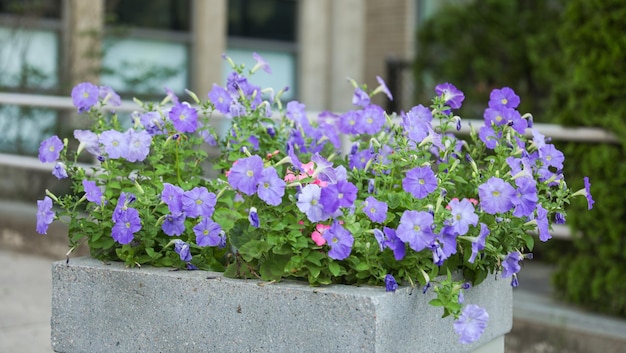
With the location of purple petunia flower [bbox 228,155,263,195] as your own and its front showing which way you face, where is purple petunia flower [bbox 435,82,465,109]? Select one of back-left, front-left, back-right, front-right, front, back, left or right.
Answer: back-left

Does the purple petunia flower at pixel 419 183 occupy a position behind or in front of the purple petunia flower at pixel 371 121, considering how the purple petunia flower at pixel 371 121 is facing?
in front

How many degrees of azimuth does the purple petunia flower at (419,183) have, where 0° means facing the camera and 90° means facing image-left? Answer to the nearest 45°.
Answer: approximately 0°

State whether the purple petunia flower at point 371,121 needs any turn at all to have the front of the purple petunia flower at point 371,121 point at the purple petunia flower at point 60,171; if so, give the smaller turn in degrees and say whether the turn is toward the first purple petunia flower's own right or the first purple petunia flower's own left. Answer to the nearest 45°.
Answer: approximately 45° to the first purple petunia flower's own right

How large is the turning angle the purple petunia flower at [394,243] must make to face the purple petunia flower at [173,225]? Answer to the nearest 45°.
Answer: approximately 45° to its right

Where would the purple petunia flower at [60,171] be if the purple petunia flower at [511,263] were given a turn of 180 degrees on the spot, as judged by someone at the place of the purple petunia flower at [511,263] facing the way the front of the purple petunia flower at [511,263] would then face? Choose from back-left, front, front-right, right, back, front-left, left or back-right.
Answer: front-left

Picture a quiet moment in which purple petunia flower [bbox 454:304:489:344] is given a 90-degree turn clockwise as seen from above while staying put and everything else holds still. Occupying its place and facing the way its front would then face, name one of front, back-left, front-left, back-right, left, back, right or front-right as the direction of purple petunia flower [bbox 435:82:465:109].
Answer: right

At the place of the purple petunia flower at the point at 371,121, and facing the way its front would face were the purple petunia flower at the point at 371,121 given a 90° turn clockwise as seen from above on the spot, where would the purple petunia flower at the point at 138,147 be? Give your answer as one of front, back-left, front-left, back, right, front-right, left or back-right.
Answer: front-left

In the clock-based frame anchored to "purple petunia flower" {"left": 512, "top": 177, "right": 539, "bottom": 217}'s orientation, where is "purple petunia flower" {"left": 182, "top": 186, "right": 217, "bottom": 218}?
"purple petunia flower" {"left": 182, "top": 186, "right": 217, "bottom": 218} is roughly at 4 o'clock from "purple petunia flower" {"left": 512, "top": 177, "right": 539, "bottom": 217}.

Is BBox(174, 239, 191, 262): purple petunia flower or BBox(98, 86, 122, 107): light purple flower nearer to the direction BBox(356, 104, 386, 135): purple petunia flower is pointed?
the purple petunia flower
